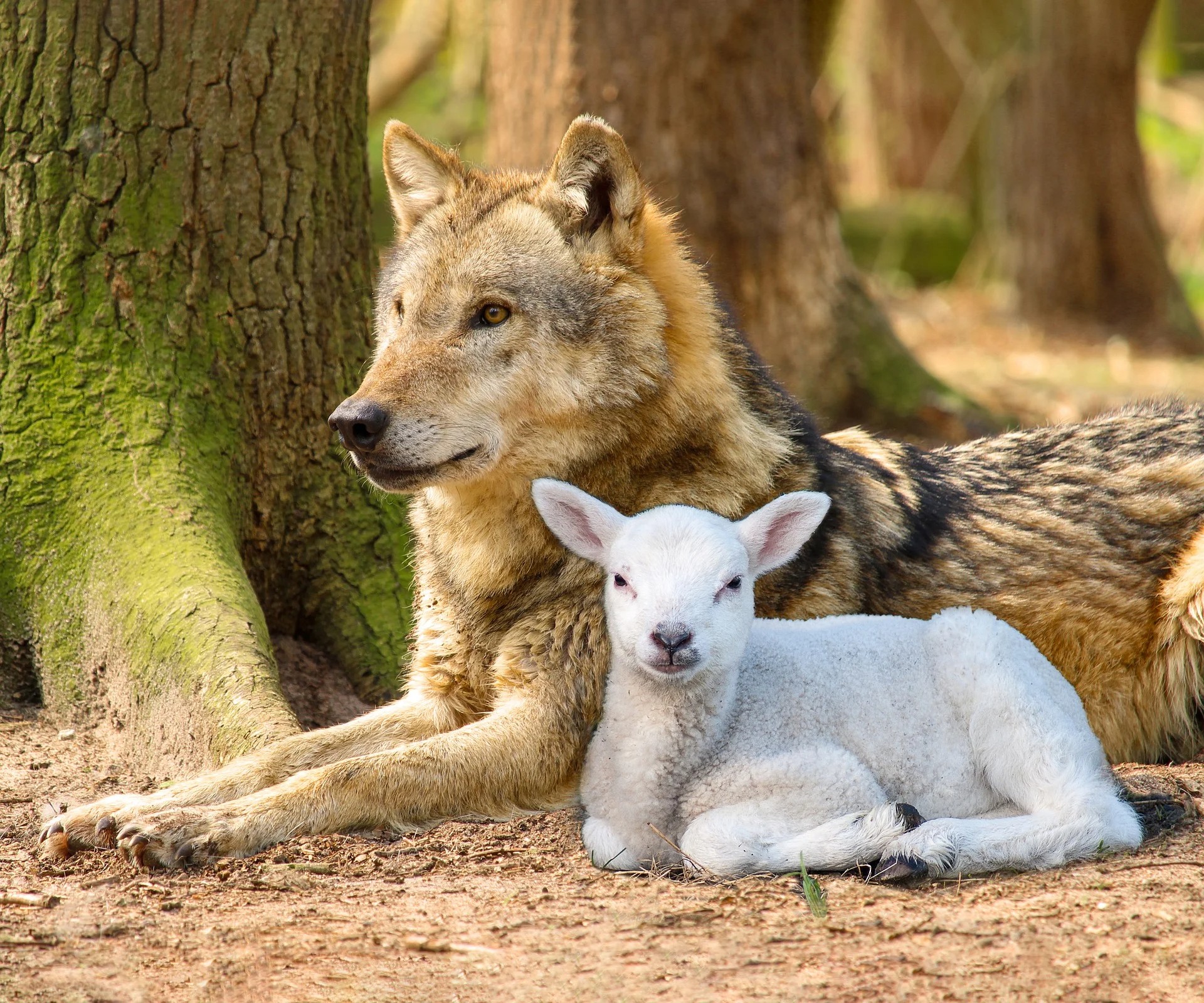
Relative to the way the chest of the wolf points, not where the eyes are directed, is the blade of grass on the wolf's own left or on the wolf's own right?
on the wolf's own left

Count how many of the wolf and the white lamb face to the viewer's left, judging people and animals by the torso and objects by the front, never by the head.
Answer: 2

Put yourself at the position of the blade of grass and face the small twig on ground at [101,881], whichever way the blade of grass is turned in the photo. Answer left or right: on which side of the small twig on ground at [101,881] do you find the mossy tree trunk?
right

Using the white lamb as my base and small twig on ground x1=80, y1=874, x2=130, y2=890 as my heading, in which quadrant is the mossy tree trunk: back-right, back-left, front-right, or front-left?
front-right

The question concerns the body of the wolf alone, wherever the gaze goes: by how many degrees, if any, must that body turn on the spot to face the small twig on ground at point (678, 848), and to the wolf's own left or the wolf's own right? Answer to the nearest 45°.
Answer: approximately 90° to the wolf's own left

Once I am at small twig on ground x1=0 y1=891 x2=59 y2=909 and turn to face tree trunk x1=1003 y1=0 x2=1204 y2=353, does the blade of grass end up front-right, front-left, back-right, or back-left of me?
front-right

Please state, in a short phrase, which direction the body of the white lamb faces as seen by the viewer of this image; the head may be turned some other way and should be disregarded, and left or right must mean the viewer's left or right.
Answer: facing to the left of the viewer

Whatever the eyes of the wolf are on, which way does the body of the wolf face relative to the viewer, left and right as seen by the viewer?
facing to the left of the viewer
